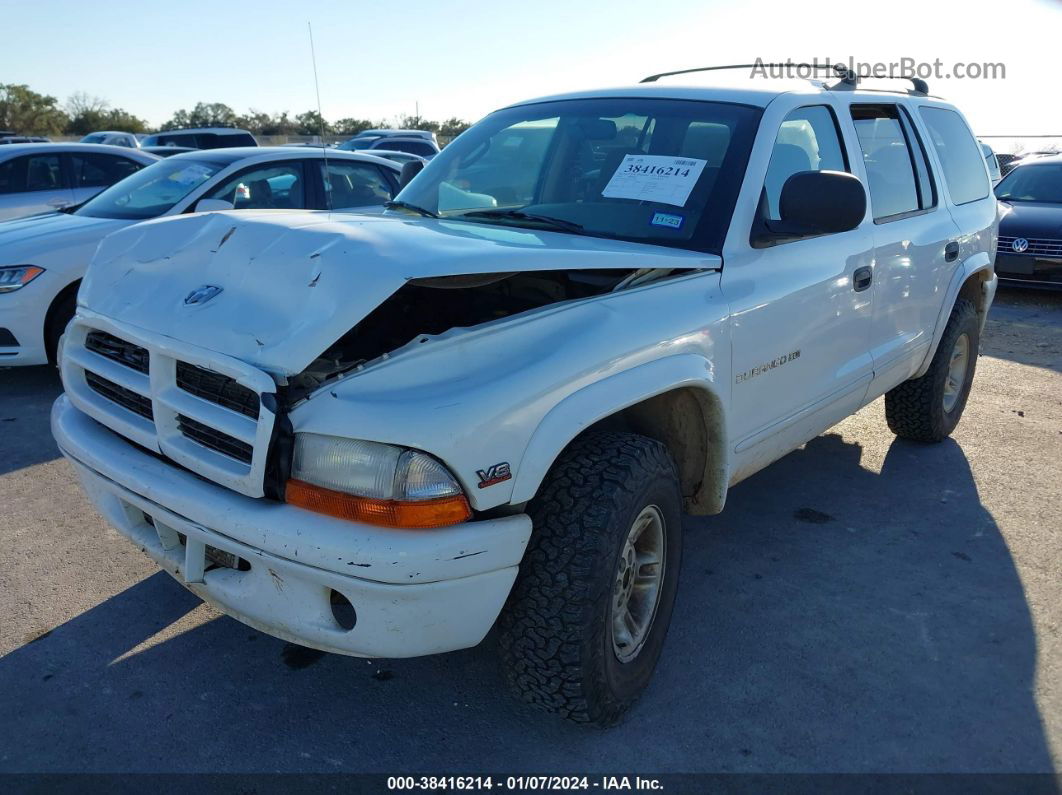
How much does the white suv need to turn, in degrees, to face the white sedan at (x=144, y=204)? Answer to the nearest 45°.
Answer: approximately 90° to its right

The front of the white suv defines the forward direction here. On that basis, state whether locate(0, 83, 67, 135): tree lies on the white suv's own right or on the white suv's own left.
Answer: on the white suv's own right

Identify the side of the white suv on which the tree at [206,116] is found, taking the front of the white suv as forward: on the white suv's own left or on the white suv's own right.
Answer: on the white suv's own right

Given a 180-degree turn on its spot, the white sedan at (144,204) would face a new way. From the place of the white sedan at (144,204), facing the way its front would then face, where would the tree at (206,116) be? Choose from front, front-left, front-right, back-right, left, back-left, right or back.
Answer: front-left

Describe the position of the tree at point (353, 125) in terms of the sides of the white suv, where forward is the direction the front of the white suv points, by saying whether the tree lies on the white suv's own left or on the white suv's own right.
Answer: on the white suv's own right

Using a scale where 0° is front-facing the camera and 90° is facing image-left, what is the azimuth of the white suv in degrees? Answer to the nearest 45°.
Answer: approximately 45°

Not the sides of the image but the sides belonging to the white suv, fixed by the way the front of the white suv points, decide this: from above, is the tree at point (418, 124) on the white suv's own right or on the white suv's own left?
on the white suv's own right

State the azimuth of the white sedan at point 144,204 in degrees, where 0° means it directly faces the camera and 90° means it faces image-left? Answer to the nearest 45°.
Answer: approximately 45°
